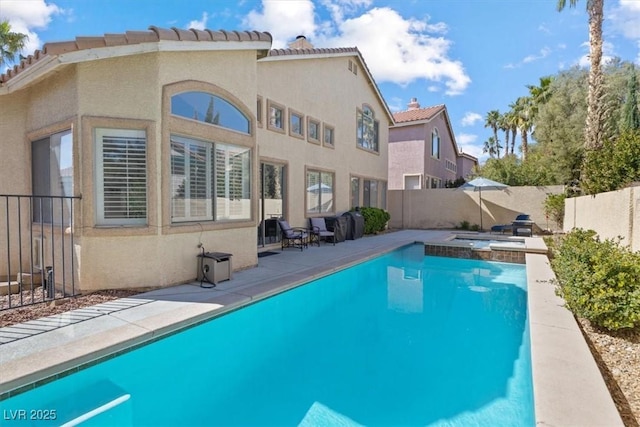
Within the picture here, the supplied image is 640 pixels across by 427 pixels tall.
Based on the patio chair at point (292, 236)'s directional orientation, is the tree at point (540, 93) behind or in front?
in front

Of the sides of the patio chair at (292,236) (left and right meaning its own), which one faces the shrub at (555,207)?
front

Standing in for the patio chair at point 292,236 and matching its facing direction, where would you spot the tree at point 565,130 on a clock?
The tree is roughly at 11 o'clock from the patio chair.

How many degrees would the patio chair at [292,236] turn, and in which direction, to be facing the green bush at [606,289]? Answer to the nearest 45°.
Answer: approximately 45° to its right

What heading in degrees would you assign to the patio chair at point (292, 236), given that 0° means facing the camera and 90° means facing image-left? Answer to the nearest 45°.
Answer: approximately 270°

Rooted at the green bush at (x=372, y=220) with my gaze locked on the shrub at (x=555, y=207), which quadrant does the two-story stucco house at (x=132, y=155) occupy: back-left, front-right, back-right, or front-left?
back-right

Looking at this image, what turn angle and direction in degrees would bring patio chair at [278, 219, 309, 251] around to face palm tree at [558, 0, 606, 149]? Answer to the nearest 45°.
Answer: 0° — it already faces it
